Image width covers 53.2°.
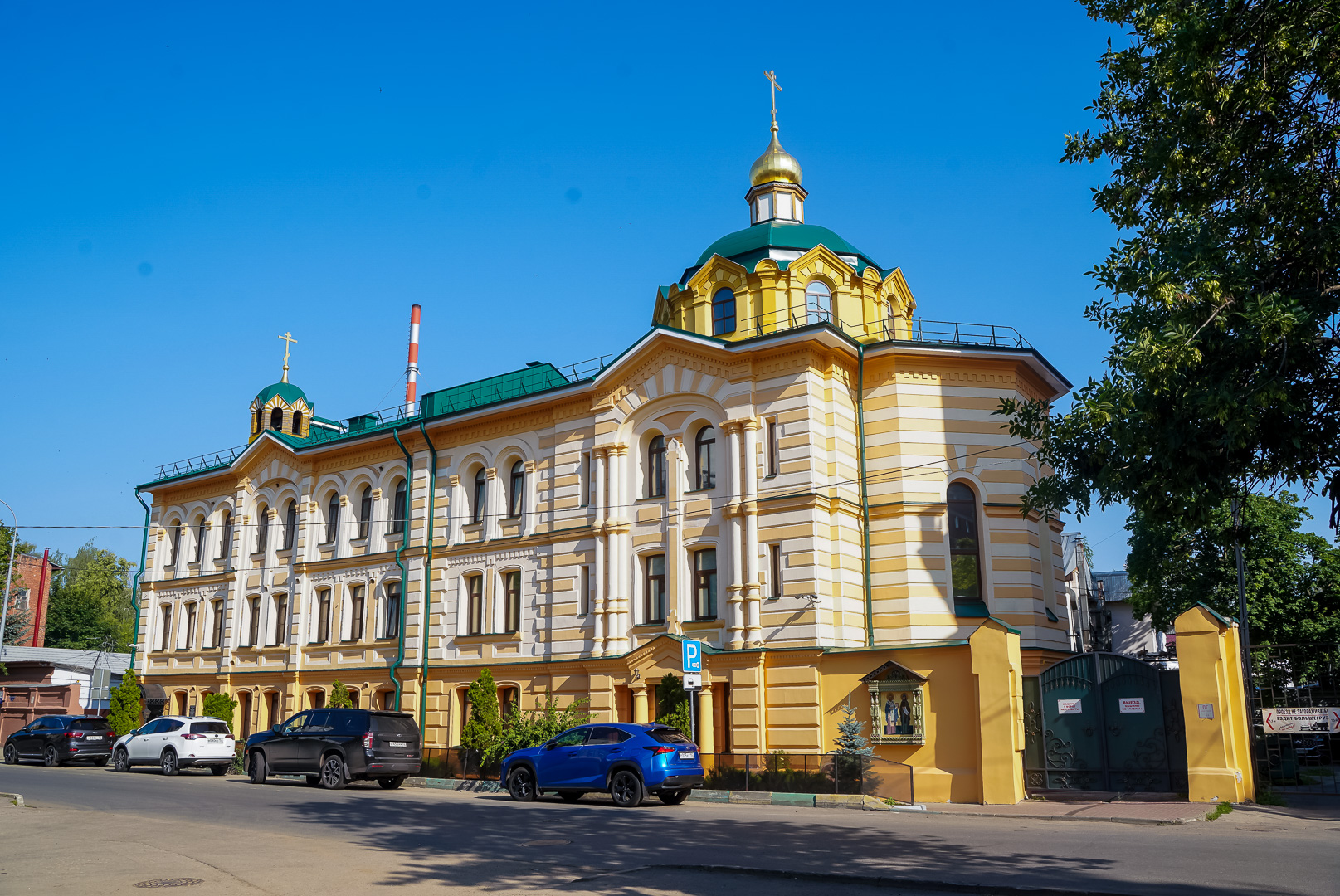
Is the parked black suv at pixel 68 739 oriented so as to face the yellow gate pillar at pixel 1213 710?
no

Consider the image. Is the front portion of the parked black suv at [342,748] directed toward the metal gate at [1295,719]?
no

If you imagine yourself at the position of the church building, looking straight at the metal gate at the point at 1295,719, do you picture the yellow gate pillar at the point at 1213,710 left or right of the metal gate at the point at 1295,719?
right

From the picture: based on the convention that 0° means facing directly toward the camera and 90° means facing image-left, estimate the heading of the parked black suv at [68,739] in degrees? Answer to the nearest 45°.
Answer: approximately 135°

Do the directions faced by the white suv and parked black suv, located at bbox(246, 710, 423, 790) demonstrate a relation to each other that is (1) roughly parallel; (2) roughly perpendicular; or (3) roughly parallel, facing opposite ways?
roughly parallel

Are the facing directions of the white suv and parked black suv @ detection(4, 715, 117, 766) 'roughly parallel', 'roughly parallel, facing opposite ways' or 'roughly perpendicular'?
roughly parallel

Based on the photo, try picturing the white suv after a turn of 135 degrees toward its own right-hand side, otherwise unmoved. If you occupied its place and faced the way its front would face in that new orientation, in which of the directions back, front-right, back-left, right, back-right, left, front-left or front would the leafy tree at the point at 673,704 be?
front-right

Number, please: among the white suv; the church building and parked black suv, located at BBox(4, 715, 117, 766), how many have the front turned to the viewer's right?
0

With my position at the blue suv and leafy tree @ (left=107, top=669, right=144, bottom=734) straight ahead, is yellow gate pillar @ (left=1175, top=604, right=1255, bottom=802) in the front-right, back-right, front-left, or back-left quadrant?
back-right

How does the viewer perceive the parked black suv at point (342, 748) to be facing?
facing away from the viewer and to the left of the viewer

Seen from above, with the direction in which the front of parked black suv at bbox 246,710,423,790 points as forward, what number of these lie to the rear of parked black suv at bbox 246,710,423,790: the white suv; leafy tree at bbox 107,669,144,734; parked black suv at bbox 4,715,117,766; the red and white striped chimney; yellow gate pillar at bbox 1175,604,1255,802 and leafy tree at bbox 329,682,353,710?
1

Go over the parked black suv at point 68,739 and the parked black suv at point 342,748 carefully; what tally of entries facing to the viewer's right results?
0

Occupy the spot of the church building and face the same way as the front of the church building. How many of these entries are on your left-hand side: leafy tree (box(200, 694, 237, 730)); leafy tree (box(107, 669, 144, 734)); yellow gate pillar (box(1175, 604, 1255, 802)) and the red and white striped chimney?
1

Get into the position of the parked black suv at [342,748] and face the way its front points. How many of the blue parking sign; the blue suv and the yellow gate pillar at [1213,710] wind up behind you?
3

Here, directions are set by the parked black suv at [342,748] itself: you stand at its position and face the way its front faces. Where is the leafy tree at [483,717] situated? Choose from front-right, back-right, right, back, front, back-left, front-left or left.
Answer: right

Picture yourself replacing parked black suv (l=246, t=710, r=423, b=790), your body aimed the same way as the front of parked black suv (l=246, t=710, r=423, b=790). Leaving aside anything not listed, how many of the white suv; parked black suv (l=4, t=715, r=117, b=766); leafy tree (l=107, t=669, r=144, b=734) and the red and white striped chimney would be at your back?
0

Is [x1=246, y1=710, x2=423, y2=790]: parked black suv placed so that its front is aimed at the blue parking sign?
no

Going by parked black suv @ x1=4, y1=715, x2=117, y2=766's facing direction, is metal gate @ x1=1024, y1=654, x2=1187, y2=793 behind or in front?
behind

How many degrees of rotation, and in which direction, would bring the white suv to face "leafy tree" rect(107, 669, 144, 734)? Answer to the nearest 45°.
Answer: approximately 45° to its right

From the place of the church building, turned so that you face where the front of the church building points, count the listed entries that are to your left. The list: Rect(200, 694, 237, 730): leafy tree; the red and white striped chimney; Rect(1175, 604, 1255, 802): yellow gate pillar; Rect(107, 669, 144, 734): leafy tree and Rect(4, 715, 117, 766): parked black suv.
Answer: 1

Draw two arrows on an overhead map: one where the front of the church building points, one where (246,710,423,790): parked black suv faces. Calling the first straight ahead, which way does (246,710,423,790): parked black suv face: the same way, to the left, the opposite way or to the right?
to the right

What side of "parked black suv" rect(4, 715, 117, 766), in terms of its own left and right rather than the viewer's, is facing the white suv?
back
